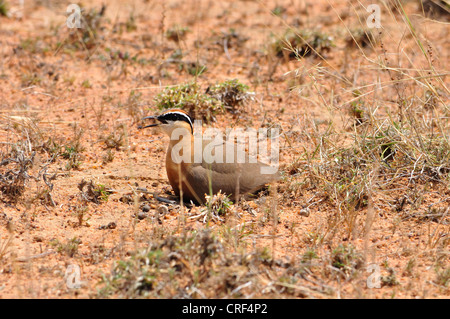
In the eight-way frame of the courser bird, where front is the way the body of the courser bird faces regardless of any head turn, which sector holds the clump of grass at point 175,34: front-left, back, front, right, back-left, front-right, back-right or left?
right

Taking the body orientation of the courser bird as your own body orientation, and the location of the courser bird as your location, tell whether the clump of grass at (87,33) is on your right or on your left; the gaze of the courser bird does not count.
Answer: on your right

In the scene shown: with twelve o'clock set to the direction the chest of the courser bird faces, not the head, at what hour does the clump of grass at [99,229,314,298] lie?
The clump of grass is roughly at 9 o'clock from the courser bird.

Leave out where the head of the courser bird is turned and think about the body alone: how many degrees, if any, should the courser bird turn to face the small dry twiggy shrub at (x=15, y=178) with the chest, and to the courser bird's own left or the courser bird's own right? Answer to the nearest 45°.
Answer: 0° — it already faces it

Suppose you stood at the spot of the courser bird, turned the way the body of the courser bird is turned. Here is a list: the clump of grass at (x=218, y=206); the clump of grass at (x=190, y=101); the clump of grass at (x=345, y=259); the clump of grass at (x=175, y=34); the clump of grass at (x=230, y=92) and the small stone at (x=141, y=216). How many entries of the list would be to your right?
3

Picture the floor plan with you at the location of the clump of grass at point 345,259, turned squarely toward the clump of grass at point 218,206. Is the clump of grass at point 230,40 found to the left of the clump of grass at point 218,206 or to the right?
right

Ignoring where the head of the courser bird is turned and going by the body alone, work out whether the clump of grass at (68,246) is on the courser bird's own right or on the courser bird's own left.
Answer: on the courser bird's own left

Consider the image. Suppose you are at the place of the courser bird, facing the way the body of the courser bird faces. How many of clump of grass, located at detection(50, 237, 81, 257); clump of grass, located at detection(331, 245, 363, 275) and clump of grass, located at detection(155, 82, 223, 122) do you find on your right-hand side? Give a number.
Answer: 1

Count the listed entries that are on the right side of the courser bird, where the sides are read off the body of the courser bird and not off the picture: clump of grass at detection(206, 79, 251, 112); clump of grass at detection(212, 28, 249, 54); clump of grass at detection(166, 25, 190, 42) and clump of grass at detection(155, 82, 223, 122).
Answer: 4

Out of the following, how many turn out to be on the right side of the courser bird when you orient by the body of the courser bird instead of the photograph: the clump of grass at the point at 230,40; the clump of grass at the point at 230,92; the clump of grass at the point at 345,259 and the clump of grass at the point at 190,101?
3

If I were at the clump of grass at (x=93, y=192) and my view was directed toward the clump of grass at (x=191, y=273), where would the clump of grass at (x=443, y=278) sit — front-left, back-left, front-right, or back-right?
front-left

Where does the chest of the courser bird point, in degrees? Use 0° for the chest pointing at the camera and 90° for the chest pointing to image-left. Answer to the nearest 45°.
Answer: approximately 90°

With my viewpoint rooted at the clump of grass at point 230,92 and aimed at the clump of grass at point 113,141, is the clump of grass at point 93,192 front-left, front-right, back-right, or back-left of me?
front-left

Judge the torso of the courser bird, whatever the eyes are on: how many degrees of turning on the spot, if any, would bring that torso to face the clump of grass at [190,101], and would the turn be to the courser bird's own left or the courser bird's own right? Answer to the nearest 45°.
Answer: approximately 90° to the courser bird's own right

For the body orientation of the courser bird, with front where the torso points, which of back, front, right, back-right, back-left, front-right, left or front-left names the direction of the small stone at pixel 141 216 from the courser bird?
front-left
